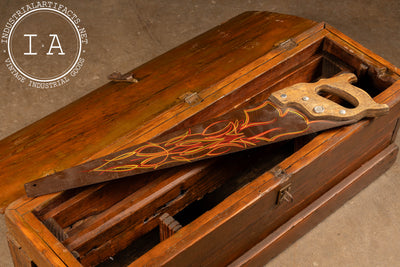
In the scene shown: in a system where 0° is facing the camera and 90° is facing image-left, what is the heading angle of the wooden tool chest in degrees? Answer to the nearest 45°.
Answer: approximately 315°
